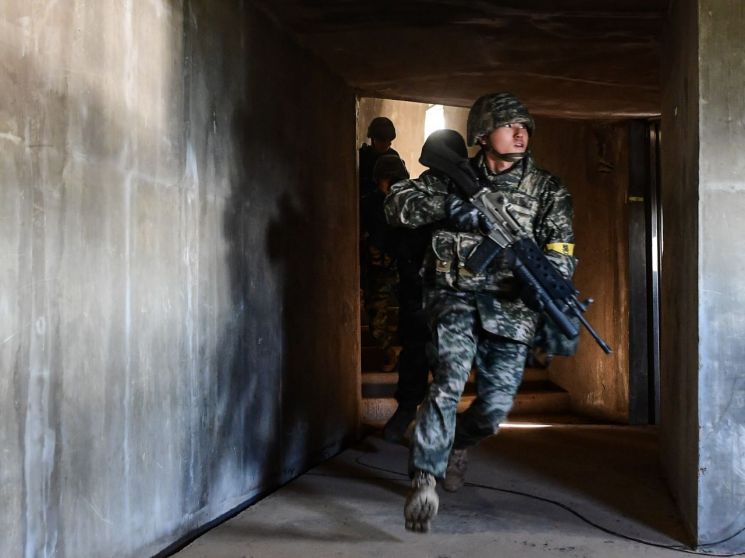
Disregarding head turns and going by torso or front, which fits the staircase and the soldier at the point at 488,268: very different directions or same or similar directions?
same or similar directions

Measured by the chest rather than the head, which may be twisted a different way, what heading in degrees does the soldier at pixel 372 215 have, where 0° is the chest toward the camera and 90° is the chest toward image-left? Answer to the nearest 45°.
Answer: approximately 0°

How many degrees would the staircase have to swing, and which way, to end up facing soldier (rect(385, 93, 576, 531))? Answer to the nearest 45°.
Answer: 0° — it already faces them

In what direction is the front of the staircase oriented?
toward the camera

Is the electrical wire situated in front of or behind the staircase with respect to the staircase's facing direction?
in front

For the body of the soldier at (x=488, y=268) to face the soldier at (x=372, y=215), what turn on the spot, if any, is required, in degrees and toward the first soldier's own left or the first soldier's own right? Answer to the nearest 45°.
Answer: approximately 180°

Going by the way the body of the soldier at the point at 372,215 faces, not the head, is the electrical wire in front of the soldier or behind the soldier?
in front

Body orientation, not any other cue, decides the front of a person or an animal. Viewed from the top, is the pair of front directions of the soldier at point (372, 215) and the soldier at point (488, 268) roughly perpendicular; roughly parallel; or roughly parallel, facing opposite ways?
roughly parallel

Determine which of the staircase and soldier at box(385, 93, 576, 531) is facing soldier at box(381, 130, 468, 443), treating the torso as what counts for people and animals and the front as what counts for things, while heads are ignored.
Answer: the staircase

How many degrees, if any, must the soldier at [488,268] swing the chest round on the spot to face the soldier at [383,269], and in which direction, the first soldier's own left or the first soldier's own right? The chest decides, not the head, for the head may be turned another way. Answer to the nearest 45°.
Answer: approximately 180°

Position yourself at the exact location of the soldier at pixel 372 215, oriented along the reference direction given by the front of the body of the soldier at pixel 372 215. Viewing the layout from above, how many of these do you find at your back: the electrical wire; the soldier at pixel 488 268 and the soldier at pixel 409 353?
0

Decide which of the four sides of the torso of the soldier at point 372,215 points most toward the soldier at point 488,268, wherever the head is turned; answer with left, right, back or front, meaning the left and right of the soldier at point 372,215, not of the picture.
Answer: front

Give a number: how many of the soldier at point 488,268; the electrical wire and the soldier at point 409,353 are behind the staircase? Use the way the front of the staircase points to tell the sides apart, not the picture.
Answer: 0
